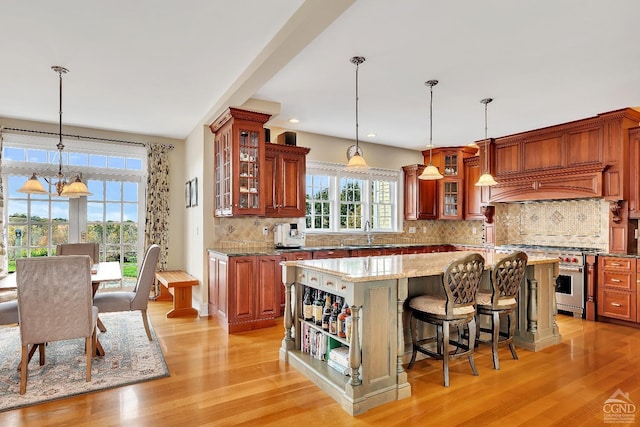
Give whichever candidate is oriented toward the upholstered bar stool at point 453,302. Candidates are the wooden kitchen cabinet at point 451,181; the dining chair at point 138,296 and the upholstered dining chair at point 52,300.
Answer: the wooden kitchen cabinet

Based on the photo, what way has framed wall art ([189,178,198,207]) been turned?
to the viewer's left

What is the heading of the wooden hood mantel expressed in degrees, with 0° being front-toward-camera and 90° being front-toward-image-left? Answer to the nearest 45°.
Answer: approximately 45°

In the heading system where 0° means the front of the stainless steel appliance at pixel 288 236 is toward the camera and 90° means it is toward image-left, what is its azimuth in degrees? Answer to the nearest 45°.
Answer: approximately 315°

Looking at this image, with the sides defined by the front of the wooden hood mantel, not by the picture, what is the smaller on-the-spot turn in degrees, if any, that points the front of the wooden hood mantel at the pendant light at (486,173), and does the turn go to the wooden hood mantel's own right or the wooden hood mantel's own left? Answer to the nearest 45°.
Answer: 0° — it already faces it

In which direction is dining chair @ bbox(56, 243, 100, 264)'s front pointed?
toward the camera

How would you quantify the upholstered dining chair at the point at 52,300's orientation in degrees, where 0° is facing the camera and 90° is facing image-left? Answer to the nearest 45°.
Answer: approximately 180°

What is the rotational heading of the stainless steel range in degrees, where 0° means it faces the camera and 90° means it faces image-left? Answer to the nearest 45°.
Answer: approximately 45°

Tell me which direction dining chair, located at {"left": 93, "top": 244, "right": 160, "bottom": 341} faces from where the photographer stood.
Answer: facing to the left of the viewer

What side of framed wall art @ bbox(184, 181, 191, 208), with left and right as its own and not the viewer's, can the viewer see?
left

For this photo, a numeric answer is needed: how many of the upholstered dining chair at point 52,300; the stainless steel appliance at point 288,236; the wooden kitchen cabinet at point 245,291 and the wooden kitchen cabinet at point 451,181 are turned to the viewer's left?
0

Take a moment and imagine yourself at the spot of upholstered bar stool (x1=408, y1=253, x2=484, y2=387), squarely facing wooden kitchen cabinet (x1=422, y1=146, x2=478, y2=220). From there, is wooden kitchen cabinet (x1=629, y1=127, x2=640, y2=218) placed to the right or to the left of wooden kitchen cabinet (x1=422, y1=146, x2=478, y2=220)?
right

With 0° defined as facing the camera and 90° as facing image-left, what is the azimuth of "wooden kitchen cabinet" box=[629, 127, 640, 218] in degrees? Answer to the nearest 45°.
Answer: approximately 45°

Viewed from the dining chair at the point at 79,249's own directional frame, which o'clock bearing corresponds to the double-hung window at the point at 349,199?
The double-hung window is roughly at 9 o'clock from the dining chair.
